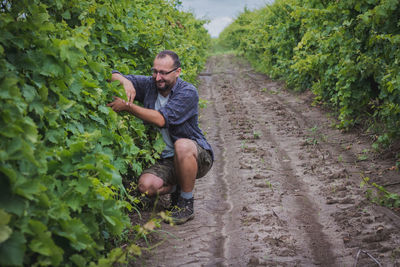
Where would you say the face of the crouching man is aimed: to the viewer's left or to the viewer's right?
to the viewer's left

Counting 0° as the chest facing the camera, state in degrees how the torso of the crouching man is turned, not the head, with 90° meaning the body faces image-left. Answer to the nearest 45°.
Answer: approximately 45°
